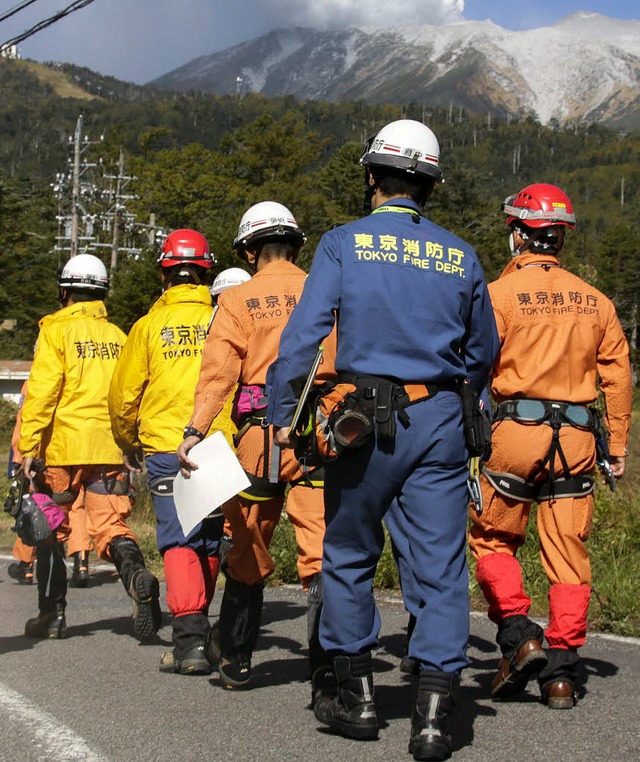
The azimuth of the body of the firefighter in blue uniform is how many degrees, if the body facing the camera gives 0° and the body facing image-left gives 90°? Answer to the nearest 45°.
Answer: approximately 180°

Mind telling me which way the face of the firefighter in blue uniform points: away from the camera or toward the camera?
away from the camera
